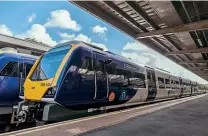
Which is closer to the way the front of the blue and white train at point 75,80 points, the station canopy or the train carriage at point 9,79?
the train carriage

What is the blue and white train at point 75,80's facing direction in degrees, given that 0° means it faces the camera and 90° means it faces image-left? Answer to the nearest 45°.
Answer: approximately 45°
